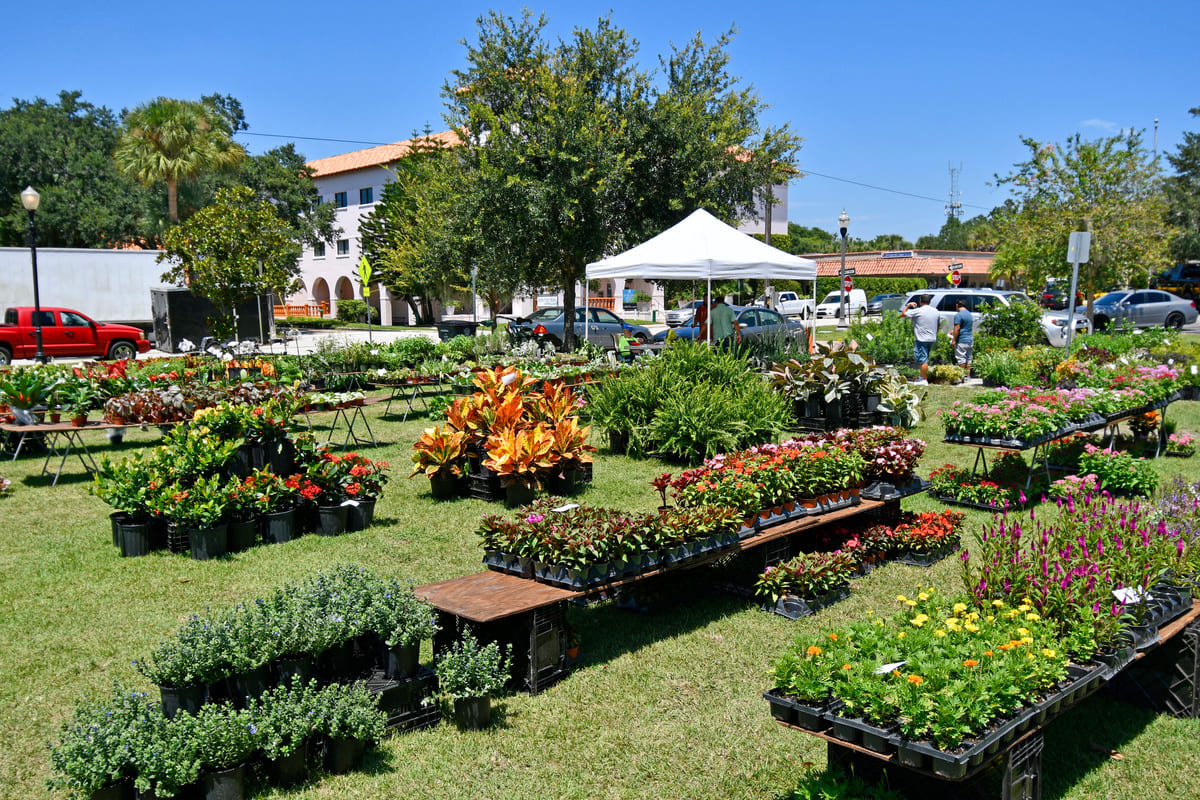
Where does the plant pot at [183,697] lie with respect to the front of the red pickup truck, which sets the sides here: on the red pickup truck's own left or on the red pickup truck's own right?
on the red pickup truck's own right

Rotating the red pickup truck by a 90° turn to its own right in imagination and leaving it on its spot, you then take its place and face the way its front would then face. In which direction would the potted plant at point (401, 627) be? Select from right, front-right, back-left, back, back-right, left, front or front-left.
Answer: front

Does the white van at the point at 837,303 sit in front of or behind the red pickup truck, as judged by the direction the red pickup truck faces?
in front

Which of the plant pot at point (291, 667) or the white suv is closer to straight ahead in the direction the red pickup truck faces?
the white suv

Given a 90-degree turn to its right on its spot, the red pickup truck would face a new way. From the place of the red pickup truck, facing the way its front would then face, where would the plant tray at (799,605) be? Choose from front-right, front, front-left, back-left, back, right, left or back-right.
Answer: front

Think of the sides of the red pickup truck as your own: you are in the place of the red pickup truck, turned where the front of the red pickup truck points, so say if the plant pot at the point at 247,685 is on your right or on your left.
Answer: on your right

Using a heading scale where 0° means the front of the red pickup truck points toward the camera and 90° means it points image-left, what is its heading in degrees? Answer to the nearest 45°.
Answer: approximately 270°

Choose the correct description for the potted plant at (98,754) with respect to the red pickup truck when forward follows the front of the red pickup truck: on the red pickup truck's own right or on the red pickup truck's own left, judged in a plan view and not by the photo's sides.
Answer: on the red pickup truck's own right

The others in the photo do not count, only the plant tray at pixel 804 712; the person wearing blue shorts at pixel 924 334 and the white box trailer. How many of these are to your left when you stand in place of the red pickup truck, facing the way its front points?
1

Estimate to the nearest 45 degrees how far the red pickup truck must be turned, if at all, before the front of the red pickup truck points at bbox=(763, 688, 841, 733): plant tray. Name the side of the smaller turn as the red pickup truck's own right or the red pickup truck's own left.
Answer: approximately 90° to the red pickup truck's own right

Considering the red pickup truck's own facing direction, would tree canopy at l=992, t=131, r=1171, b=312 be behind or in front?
in front

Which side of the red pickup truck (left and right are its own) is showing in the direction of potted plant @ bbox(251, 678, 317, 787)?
right

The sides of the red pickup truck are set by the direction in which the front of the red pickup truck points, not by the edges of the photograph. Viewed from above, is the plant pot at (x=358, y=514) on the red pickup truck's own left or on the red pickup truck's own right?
on the red pickup truck's own right

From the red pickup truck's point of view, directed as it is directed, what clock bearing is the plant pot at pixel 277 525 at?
The plant pot is roughly at 3 o'clock from the red pickup truck.

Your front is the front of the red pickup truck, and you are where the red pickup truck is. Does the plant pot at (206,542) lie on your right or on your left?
on your right

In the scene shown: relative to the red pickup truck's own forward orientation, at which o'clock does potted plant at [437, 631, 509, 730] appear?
The potted plant is roughly at 3 o'clock from the red pickup truck.

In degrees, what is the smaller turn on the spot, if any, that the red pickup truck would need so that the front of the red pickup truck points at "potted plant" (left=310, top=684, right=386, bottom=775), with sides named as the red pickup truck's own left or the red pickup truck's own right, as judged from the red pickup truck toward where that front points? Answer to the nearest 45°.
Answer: approximately 90° to the red pickup truck's own right
